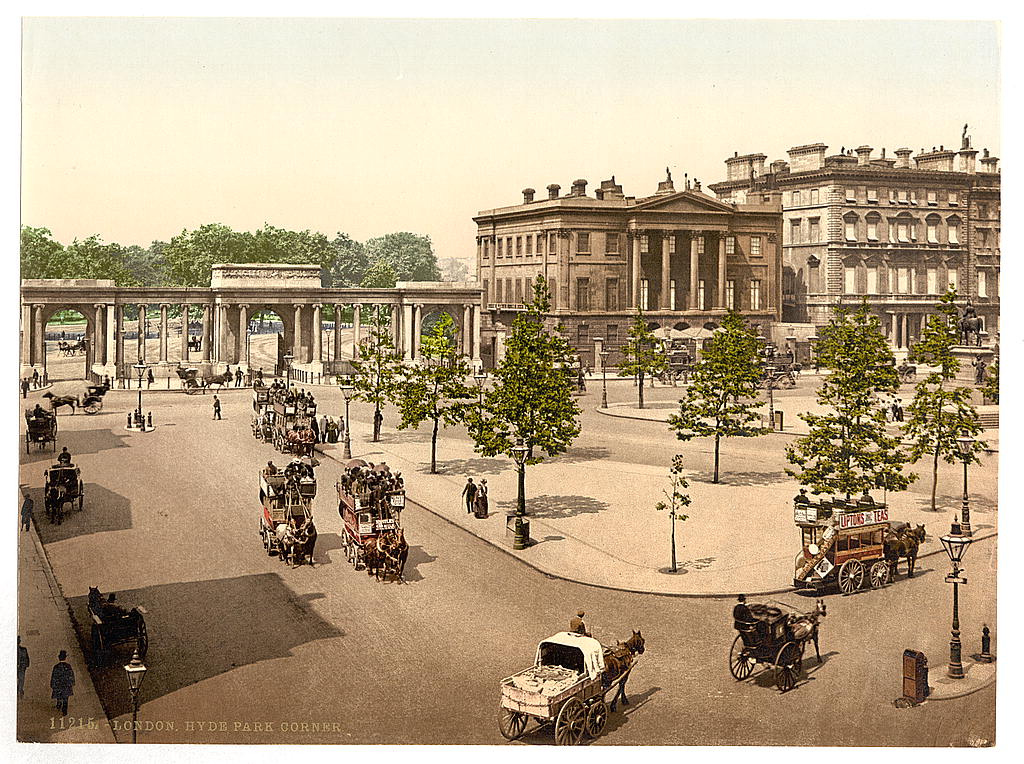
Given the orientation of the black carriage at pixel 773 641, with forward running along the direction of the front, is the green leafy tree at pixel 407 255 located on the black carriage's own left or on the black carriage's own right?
on the black carriage's own left

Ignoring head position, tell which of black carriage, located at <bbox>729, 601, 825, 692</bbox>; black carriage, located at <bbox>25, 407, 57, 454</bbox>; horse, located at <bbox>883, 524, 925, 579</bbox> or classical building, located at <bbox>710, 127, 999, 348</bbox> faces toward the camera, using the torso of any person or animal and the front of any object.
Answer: the classical building

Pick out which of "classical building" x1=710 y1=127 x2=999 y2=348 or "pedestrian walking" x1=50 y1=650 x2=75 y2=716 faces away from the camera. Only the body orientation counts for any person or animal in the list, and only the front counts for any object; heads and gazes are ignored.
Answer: the pedestrian walking

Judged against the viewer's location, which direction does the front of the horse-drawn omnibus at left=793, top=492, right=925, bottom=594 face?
facing away from the viewer and to the right of the viewer

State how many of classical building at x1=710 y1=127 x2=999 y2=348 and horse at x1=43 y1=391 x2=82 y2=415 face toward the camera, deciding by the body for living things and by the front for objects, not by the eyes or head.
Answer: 1

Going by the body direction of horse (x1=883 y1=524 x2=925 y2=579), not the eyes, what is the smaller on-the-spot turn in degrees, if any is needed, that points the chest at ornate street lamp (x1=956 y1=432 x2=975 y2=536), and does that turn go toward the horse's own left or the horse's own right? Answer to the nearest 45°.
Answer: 0° — it already faces it

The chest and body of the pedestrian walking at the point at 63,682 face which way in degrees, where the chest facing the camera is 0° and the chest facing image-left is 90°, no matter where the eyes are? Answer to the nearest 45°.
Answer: approximately 180°

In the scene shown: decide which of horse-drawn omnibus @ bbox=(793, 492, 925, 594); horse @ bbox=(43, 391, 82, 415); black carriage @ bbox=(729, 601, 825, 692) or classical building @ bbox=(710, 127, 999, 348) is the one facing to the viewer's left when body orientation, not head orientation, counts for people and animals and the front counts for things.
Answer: the horse

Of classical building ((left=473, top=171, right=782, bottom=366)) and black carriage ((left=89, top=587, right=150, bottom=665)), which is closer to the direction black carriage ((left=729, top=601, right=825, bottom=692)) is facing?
the classical building

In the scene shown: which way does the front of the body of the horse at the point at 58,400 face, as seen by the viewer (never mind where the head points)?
to the viewer's left

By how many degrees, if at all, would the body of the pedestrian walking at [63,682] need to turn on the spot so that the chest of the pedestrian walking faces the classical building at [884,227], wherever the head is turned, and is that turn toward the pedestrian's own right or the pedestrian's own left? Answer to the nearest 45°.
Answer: approximately 90° to the pedestrian's own right

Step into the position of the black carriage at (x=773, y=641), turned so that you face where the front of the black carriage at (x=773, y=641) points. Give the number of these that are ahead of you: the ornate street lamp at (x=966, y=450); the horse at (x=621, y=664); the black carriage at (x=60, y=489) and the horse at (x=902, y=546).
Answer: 2

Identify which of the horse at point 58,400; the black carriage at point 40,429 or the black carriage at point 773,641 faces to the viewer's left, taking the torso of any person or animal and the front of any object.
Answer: the horse

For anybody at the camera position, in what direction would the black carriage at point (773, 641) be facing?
facing away from the viewer and to the right of the viewer

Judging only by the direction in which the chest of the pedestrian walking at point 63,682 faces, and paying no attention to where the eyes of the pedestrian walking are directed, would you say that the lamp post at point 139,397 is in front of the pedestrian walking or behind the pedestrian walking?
in front
